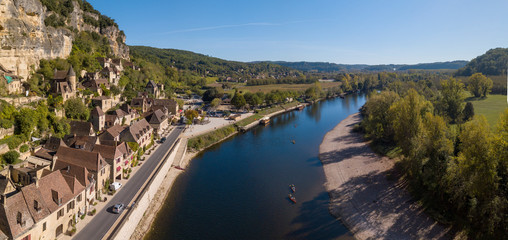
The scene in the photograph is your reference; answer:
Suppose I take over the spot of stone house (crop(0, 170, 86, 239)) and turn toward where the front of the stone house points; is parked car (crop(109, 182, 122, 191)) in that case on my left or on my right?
on my left

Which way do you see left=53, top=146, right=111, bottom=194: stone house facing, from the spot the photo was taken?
facing the viewer and to the right of the viewer

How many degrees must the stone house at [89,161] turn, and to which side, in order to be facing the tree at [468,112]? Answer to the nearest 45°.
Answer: approximately 45° to its left

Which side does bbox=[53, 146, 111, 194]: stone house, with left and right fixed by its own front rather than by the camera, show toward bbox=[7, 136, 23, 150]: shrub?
back

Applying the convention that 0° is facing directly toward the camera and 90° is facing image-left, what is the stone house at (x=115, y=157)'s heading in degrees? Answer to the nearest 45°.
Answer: approximately 315°

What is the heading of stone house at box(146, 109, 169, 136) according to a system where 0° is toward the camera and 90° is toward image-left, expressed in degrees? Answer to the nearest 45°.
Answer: approximately 315°

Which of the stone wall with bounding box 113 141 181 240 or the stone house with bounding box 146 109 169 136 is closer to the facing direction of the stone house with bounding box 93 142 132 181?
the stone wall

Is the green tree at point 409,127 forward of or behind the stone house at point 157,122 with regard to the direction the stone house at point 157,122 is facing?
forward

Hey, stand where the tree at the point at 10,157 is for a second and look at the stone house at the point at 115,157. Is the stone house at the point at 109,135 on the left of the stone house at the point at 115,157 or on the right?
left
